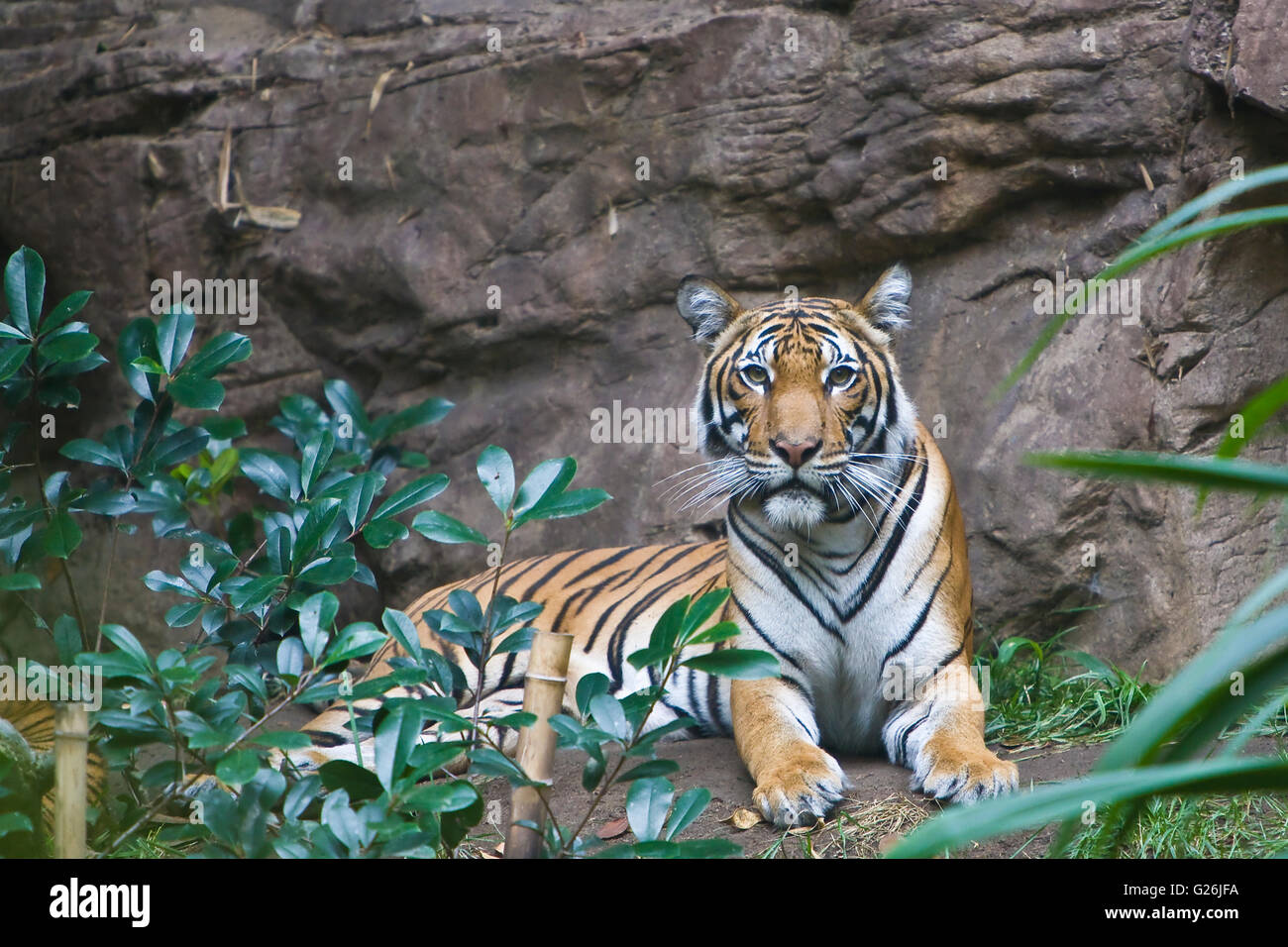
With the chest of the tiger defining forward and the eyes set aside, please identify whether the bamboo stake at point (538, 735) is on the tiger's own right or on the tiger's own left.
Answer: on the tiger's own right

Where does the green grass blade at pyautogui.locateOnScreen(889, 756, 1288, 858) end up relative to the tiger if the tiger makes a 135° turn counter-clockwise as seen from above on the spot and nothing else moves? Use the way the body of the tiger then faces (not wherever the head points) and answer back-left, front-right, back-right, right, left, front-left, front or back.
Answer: back

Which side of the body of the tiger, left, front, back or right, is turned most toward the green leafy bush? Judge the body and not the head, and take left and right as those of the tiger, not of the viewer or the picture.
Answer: right

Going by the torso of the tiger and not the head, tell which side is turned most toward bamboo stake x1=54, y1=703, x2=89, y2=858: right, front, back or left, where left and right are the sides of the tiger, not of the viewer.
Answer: right
